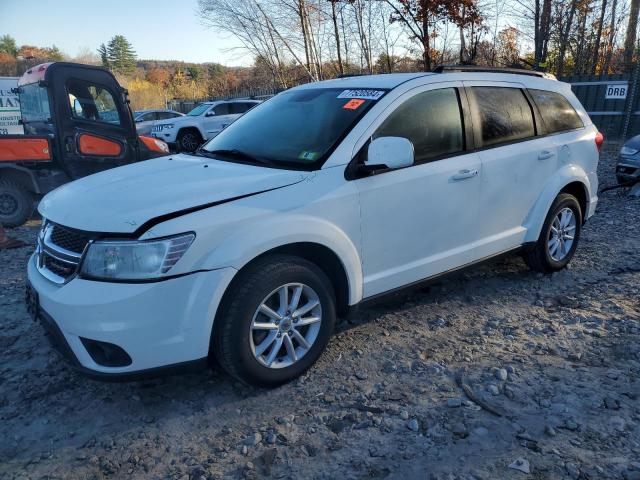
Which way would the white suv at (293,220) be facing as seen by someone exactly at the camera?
facing the viewer and to the left of the viewer

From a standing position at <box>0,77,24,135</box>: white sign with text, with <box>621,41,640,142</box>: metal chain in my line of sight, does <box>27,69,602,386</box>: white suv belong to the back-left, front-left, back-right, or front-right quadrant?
front-right

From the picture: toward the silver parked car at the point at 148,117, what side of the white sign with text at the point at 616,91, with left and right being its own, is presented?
right

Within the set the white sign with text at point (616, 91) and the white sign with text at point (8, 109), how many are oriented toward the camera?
2

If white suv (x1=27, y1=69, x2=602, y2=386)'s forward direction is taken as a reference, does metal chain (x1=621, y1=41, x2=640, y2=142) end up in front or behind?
behind

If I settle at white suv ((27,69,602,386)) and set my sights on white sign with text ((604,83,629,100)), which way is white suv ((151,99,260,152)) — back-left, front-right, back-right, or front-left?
front-left

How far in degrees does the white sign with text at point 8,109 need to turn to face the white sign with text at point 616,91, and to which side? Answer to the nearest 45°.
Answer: approximately 45° to its left

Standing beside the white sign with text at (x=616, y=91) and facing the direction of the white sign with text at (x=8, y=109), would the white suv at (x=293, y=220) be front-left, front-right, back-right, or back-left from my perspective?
front-left

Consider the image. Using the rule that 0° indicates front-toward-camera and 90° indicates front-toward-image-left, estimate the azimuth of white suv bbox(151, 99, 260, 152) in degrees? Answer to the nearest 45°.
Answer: approximately 45°

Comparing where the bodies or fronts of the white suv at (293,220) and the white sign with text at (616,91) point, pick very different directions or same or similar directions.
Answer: same or similar directions

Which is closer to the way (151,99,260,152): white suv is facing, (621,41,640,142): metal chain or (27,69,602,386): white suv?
the white suv

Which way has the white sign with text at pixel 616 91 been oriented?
toward the camera
